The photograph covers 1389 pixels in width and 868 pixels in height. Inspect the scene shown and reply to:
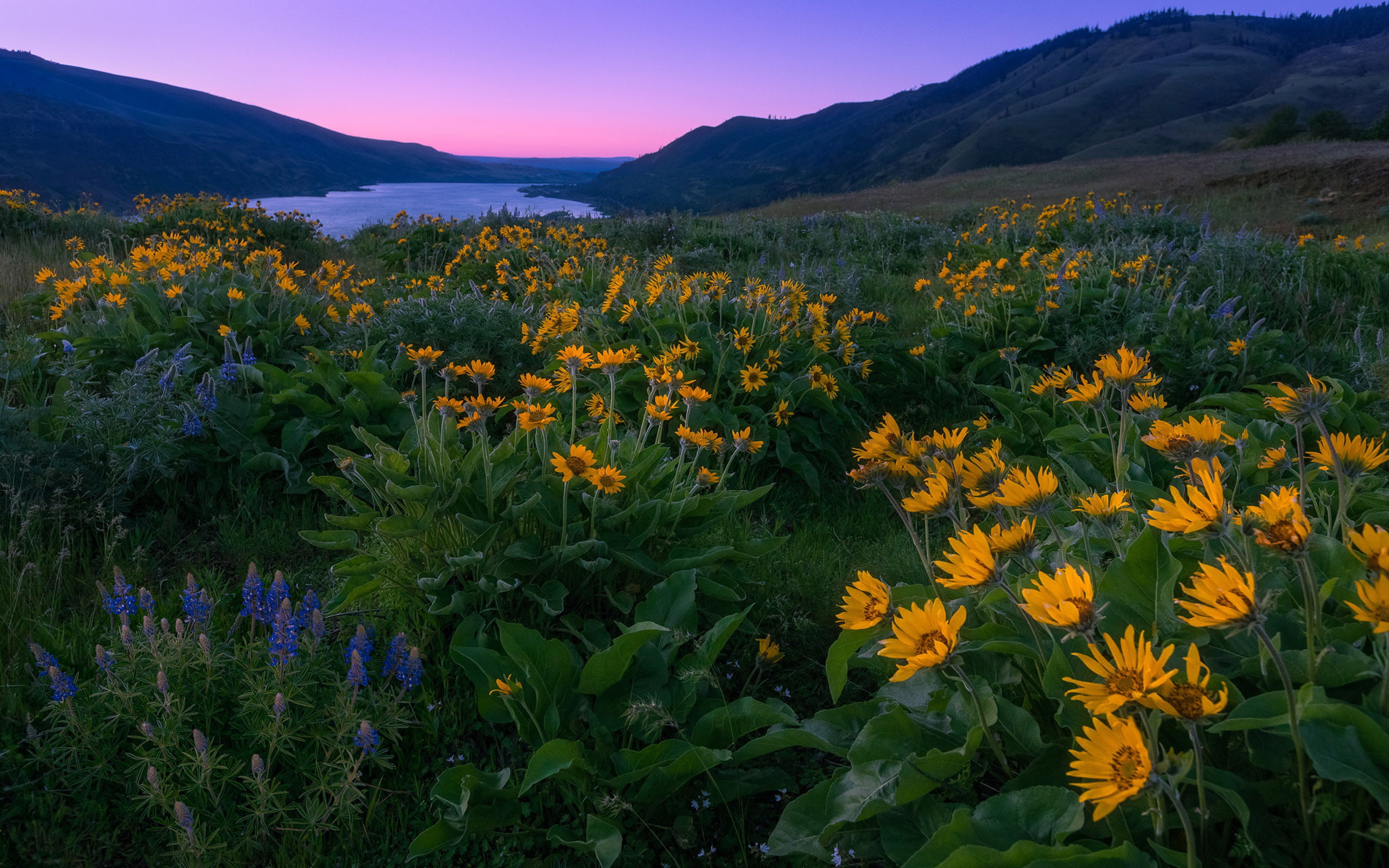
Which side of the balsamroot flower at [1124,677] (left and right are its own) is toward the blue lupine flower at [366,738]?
right

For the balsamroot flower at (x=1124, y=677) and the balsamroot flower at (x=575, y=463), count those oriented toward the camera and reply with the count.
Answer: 2

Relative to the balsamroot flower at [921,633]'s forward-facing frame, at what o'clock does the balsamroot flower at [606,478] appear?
the balsamroot flower at [606,478] is roughly at 3 o'clock from the balsamroot flower at [921,633].

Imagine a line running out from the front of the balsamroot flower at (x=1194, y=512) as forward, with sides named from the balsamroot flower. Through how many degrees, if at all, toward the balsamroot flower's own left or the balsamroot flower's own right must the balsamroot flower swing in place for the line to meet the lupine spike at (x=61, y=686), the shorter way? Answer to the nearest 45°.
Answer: approximately 45° to the balsamroot flower's own right

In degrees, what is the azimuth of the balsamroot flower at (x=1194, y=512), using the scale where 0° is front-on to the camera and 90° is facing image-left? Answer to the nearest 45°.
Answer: approximately 45°

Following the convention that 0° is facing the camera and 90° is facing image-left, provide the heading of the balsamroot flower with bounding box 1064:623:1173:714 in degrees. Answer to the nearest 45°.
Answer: approximately 0°
